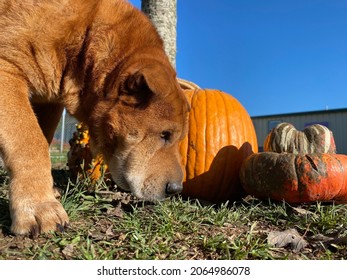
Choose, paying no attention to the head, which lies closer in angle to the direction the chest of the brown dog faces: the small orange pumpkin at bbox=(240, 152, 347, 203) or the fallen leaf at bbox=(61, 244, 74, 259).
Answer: the small orange pumpkin

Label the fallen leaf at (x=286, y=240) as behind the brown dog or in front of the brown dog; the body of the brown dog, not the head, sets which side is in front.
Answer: in front

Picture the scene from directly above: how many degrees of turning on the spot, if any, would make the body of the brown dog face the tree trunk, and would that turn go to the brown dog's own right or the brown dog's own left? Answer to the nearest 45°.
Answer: approximately 90° to the brown dog's own left

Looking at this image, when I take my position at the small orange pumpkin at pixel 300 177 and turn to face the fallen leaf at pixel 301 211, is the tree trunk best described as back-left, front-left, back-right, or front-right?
back-right

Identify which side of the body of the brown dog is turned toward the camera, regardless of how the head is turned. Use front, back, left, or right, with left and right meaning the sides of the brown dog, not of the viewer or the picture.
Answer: right

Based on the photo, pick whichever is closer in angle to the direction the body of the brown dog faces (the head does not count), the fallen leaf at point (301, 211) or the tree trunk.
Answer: the fallen leaf
